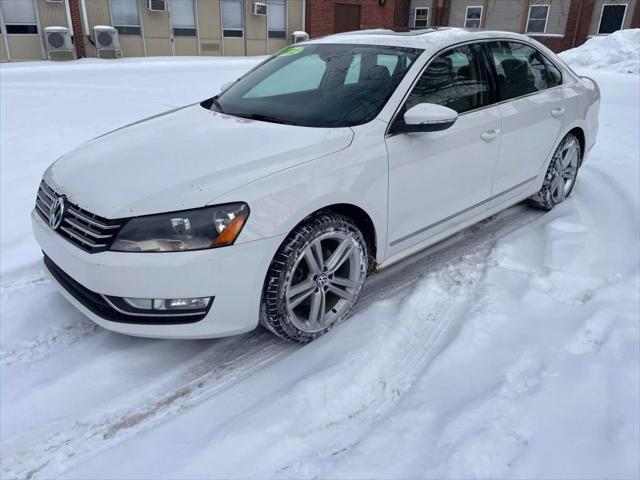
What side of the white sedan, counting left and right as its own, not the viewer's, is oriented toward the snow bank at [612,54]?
back

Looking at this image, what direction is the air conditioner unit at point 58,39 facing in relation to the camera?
toward the camera

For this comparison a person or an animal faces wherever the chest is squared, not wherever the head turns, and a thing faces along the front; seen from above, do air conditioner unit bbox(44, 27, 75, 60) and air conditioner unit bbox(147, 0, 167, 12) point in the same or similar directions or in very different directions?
same or similar directions

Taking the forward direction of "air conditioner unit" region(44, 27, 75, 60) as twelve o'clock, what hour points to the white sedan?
The white sedan is roughly at 12 o'clock from the air conditioner unit.

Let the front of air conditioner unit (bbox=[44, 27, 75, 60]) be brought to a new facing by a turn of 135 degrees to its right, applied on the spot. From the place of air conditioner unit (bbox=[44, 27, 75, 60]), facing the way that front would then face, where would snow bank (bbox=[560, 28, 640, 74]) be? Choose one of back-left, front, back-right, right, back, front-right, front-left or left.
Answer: back

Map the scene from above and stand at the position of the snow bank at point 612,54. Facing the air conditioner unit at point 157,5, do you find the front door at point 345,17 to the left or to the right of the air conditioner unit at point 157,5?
right

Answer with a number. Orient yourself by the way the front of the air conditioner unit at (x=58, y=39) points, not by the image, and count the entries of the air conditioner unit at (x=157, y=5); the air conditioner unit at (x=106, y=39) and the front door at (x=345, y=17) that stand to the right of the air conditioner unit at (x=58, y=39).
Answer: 0

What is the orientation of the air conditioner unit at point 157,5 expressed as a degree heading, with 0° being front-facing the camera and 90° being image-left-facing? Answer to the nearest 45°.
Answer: approximately 0°

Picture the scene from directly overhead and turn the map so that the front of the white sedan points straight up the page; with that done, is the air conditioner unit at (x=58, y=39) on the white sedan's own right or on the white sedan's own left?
on the white sedan's own right

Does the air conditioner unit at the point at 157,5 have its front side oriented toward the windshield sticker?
yes

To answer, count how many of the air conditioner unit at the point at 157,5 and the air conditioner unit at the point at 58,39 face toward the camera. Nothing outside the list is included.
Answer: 2

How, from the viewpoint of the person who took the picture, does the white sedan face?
facing the viewer and to the left of the viewer

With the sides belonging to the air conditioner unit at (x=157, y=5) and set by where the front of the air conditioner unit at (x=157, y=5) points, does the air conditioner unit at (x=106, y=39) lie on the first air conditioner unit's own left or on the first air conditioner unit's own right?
on the first air conditioner unit's own right

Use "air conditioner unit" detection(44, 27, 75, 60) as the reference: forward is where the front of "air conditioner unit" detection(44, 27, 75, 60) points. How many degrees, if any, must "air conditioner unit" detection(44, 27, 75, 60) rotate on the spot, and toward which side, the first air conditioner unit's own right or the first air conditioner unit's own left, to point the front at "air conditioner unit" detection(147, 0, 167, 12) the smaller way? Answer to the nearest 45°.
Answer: approximately 90° to the first air conditioner unit's own left

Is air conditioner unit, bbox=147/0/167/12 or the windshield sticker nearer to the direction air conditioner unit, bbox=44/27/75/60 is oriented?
the windshield sticker

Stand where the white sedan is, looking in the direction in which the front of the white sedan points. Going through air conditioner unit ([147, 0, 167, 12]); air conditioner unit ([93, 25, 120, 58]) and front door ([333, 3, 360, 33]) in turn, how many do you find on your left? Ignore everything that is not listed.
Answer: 0

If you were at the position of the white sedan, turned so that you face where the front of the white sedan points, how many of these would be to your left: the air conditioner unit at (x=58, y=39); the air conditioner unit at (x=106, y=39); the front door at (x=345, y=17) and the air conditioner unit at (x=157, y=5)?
0
